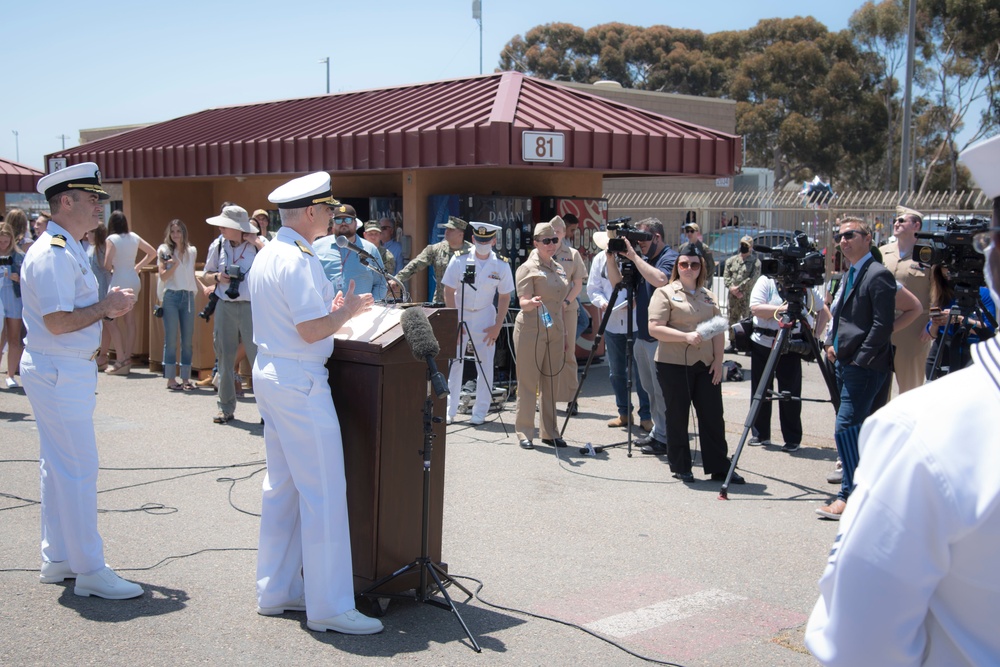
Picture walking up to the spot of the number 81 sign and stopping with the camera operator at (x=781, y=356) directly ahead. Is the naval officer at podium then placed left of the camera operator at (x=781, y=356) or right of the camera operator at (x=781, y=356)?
right

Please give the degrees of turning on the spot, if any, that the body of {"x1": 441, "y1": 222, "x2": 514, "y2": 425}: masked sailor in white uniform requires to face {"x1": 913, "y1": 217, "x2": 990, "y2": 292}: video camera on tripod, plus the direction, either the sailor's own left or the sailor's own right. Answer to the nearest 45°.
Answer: approximately 45° to the sailor's own left

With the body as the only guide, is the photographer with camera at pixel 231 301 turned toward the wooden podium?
yes

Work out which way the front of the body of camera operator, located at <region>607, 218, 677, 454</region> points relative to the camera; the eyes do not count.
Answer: to the viewer's left

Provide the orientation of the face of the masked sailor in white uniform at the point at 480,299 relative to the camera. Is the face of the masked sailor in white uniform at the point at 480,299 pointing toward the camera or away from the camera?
toward the camera

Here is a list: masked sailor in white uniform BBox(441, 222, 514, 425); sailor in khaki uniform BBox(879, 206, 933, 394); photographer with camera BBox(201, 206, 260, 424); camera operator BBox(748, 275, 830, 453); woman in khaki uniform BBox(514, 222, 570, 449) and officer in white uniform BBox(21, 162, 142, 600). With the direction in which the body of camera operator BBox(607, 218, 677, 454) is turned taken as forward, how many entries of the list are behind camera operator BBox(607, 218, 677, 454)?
2

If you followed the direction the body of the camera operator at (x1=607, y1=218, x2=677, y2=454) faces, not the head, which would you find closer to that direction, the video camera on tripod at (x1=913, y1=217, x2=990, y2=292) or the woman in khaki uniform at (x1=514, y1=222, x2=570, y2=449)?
the woman in khaki uniform

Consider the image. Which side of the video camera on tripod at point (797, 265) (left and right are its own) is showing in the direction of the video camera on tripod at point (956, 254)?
back

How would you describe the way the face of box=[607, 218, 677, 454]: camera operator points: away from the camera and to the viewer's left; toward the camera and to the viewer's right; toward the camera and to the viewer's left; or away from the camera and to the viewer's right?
toward the camera and to the viewer's left

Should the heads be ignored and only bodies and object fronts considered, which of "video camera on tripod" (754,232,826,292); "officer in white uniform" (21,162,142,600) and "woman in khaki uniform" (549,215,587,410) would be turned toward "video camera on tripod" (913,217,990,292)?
the officer in white uniform

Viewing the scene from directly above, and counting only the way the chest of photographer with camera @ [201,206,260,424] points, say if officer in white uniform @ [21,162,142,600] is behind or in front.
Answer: in front

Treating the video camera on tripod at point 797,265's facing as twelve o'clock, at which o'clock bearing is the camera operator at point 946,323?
The camera operator is roughly at 6 o'clock from the video camera on tripod.

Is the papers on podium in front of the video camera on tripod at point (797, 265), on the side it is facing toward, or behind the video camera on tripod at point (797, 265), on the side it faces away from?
in front

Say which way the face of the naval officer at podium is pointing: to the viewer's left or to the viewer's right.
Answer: to the viewer's right

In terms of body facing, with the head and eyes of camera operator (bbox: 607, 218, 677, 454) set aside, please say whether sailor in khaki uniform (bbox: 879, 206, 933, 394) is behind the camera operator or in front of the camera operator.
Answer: behind

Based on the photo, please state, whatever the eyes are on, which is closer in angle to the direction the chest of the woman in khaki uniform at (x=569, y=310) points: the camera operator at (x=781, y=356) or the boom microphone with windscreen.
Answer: the boom microphone with windscreen

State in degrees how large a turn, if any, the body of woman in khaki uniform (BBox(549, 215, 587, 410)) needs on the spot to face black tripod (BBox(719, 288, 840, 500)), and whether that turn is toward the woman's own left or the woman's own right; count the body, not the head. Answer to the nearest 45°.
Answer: approximately 90° to the woman's own left

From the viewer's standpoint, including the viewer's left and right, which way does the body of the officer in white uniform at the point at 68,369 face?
facing to the right of the viewer

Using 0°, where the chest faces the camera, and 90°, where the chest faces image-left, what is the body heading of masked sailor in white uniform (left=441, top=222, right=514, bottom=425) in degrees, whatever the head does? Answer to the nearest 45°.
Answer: approximately 0°

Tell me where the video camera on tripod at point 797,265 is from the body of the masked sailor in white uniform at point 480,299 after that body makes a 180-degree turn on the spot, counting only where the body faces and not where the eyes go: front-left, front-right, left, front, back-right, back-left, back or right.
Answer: back-right

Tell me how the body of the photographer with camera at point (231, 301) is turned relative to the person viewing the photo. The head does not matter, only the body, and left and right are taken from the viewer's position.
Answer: facing the viewer

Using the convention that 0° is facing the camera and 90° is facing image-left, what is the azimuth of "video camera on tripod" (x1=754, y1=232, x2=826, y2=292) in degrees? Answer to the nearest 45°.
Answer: approximately 45°
